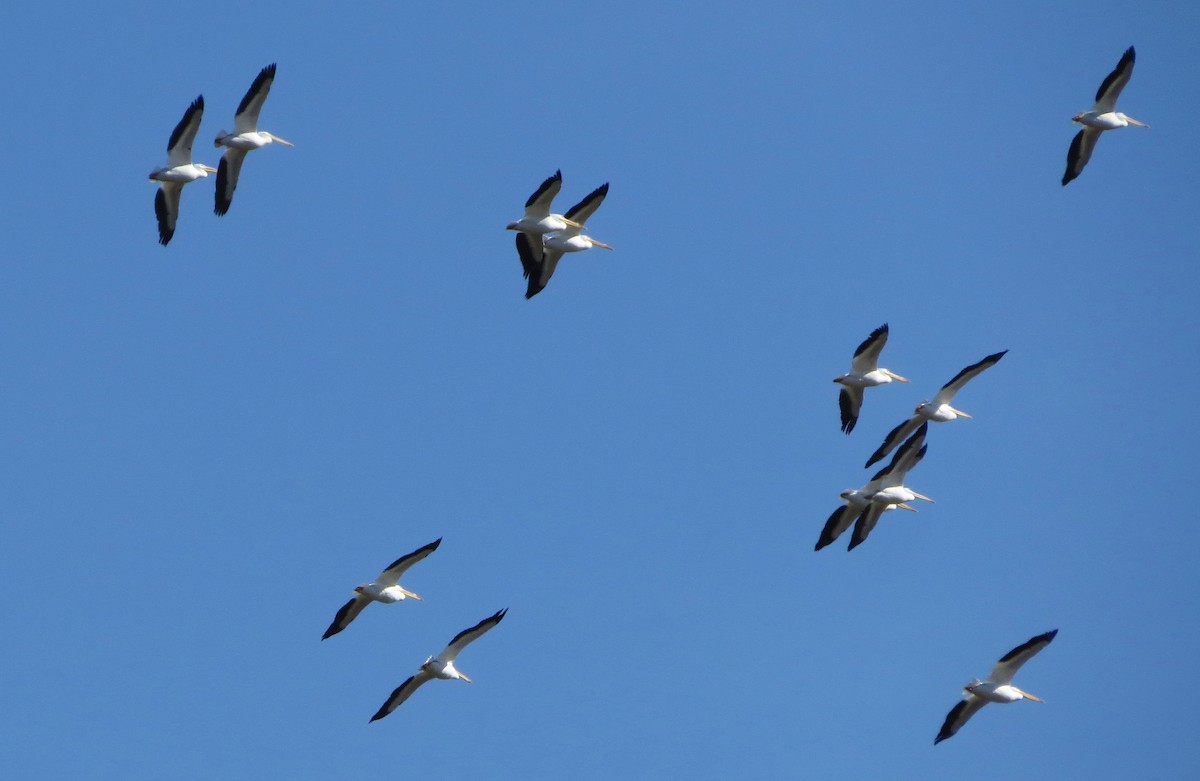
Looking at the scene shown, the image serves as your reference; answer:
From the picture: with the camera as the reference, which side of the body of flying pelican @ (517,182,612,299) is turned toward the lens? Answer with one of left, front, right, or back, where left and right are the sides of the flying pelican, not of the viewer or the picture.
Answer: right

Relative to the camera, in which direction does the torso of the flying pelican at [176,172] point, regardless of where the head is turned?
to the viewer's right

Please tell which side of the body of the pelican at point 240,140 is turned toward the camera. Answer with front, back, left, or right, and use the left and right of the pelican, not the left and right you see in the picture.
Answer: right

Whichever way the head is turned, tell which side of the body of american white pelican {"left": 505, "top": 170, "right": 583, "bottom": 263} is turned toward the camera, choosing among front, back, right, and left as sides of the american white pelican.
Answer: right

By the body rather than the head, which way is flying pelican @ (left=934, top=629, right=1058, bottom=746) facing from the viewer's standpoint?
to the viewer's right

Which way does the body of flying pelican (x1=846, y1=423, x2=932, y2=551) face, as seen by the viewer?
to the viewer's right

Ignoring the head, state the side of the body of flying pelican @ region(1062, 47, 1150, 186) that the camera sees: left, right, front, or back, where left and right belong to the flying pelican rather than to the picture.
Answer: right
